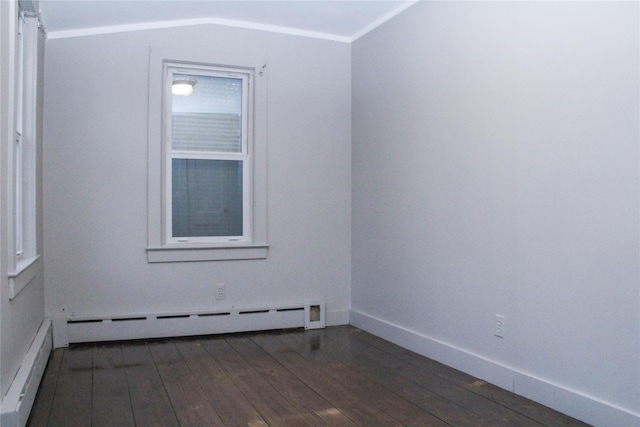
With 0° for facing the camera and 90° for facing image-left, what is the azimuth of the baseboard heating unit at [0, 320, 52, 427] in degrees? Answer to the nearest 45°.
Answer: approximately 270°

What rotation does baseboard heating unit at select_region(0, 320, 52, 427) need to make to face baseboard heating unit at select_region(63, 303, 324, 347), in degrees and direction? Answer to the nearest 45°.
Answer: approximately 45° to its left

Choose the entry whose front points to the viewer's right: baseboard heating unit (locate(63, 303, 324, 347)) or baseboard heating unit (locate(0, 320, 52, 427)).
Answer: baseboard heating unit (locate(0, 320, 52, 427))

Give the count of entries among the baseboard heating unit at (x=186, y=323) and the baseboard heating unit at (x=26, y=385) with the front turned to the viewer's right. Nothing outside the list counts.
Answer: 1

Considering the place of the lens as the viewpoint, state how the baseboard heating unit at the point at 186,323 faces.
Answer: facing the viewer

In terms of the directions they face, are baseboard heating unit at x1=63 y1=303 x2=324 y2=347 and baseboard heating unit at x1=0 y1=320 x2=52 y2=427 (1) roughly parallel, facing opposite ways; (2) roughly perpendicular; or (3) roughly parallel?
roughly perpendicular
